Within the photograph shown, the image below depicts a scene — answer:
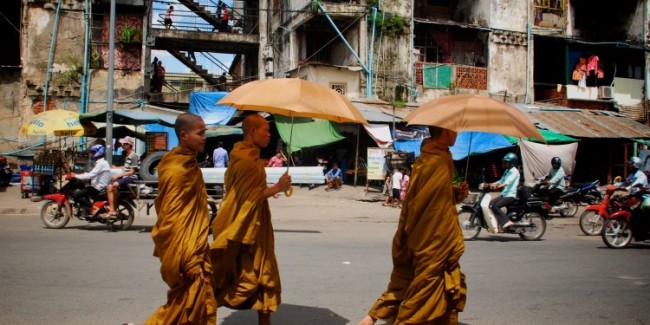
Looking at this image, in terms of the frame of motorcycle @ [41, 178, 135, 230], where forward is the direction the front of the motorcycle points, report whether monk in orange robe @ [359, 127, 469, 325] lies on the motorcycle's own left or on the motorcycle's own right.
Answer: on the motorcycle's own left

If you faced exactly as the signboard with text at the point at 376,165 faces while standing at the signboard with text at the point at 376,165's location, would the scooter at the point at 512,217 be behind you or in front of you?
in front

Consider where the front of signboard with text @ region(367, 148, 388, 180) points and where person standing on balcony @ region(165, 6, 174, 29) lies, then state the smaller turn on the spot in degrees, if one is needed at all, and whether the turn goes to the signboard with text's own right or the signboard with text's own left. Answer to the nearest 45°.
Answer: approximately 135° to the signboard with text's own right

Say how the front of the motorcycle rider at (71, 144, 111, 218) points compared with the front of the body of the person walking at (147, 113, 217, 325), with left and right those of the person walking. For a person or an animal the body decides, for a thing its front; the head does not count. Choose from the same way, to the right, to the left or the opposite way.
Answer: the opposite way

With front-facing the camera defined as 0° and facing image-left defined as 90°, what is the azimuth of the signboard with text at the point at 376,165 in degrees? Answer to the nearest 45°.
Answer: approximately 0°

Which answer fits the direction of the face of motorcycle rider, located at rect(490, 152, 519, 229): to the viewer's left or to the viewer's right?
to the viewer's left

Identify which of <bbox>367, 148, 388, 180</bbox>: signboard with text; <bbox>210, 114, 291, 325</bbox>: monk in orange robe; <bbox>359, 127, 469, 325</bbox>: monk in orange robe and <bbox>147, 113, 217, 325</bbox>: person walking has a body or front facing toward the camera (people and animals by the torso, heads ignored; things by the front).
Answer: the signboard with text

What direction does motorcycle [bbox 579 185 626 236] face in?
to the viewer's left

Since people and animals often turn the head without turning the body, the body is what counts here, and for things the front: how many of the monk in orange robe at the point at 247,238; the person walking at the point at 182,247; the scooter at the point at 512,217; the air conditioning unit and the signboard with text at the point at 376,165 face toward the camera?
2
